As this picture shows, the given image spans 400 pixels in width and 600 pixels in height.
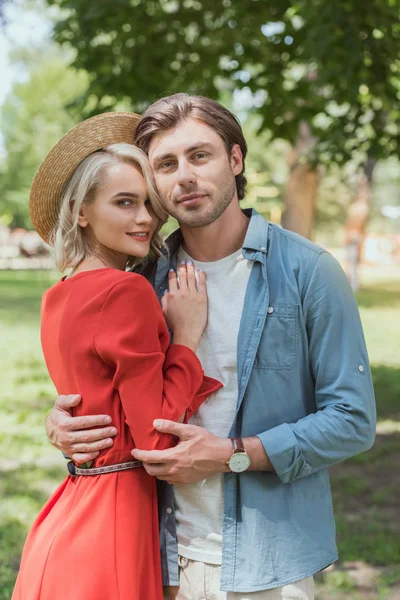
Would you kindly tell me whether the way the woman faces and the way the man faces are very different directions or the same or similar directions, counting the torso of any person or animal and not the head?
very different directions

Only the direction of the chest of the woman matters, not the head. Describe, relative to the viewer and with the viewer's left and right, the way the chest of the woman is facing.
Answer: facing away from the viewer and to the right of the viewer

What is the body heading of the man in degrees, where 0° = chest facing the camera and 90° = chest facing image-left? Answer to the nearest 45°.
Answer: approximately 45°
